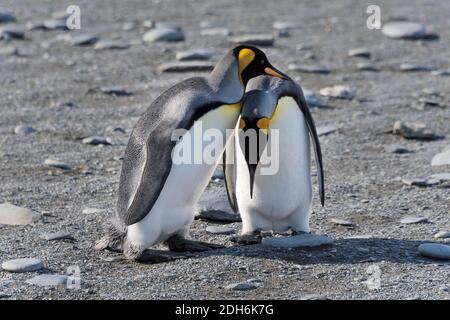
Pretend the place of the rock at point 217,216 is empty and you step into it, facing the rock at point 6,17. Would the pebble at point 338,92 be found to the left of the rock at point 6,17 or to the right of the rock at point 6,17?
right

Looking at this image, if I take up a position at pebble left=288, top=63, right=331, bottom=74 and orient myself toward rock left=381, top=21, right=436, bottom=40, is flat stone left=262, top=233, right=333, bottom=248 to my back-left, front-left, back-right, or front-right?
back-right

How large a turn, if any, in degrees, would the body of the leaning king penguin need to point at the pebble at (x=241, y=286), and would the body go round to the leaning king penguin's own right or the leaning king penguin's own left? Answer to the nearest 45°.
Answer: approximately 45° to the leaning king penguin's own right

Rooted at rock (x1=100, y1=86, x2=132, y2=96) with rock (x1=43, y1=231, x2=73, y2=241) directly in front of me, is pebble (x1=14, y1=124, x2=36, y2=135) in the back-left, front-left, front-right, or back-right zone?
front-right
